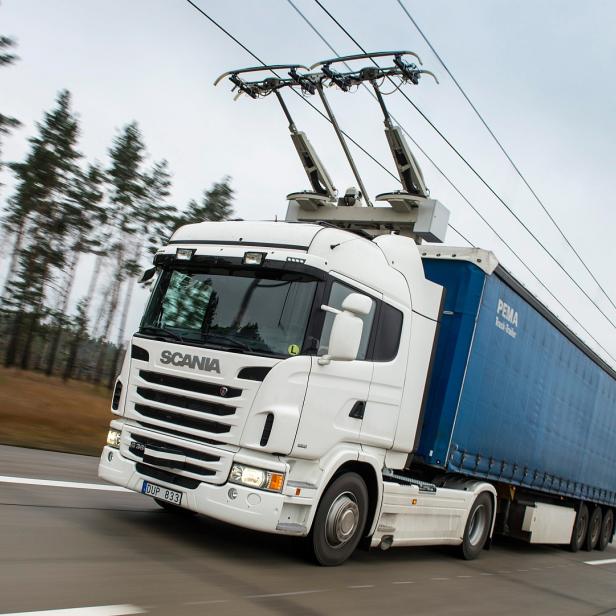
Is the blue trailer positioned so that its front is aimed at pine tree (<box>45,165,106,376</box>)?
no

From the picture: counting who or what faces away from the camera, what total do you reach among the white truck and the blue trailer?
0

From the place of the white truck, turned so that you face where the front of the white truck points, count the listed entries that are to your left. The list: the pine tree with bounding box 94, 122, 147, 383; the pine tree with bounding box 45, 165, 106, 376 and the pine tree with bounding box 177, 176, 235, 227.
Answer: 0

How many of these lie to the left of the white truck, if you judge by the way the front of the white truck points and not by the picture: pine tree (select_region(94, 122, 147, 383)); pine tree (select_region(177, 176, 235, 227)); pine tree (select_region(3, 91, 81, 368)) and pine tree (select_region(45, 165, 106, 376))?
0

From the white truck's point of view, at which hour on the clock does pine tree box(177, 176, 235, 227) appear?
The pine tree is roughly at 4 o'clock from the white truck.

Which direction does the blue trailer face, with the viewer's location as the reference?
facing the viewer and to the left of the viewer

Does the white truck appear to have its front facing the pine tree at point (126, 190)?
no

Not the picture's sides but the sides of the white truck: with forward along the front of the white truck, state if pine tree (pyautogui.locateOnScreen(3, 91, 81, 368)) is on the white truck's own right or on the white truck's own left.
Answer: on the white truck's own right

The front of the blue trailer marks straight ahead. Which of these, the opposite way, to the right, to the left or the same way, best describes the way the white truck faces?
the same way

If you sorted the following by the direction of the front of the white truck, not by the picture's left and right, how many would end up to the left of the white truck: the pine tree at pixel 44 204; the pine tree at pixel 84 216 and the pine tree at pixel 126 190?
0

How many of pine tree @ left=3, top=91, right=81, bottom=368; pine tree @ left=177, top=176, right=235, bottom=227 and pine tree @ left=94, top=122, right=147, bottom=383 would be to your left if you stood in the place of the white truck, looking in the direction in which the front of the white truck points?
0

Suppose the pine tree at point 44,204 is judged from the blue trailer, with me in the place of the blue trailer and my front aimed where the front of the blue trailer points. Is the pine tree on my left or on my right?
on my right

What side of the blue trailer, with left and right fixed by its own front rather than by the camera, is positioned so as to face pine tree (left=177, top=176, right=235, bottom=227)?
right

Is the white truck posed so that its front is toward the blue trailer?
no

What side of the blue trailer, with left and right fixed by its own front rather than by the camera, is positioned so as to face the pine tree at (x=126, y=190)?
right

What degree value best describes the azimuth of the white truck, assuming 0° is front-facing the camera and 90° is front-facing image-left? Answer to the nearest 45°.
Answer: approximately 45°
